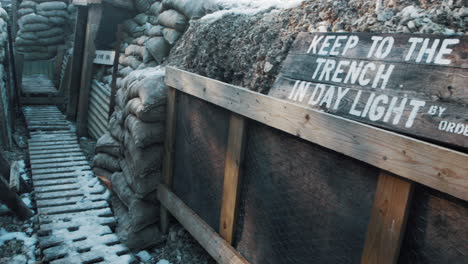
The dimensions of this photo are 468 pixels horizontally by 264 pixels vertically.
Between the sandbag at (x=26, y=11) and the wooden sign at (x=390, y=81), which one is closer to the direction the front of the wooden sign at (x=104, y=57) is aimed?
the wooden sign

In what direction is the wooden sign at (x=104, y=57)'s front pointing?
toward the camera

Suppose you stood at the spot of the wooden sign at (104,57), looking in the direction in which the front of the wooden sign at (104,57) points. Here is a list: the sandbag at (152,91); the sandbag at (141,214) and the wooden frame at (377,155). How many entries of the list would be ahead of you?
3

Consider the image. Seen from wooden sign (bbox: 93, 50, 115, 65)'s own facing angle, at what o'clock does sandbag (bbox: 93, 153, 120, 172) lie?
The sandbag is roughly at 12 o'clock from the wooden sign.

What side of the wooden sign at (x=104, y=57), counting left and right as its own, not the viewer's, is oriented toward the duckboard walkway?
front

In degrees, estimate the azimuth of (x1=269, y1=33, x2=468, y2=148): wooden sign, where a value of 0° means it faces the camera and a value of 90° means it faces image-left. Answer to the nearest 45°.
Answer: approximately 45°

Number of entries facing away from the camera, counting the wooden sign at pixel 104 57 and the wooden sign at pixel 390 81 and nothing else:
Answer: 0

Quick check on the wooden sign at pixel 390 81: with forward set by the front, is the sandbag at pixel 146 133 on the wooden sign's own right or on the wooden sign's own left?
on the wooden sign's own right

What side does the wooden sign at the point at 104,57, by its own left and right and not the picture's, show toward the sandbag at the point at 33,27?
back

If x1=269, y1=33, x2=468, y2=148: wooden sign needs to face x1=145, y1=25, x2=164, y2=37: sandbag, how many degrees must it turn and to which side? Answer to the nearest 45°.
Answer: approximately 90° to its right

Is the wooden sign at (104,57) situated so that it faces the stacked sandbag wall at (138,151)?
yes

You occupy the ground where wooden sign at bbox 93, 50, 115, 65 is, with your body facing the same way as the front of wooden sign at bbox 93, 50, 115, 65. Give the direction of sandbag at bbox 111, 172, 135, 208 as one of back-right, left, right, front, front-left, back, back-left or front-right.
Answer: front

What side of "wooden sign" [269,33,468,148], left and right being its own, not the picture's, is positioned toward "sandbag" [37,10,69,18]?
right

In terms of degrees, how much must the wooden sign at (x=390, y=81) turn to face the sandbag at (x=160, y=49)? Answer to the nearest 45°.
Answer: approximately 90° to its right

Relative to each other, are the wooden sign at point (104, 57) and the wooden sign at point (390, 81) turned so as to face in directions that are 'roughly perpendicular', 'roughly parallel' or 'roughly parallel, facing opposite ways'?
roughly perpendicular

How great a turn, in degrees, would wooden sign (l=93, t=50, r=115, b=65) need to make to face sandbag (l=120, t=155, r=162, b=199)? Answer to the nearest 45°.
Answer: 0° — it already faces it
